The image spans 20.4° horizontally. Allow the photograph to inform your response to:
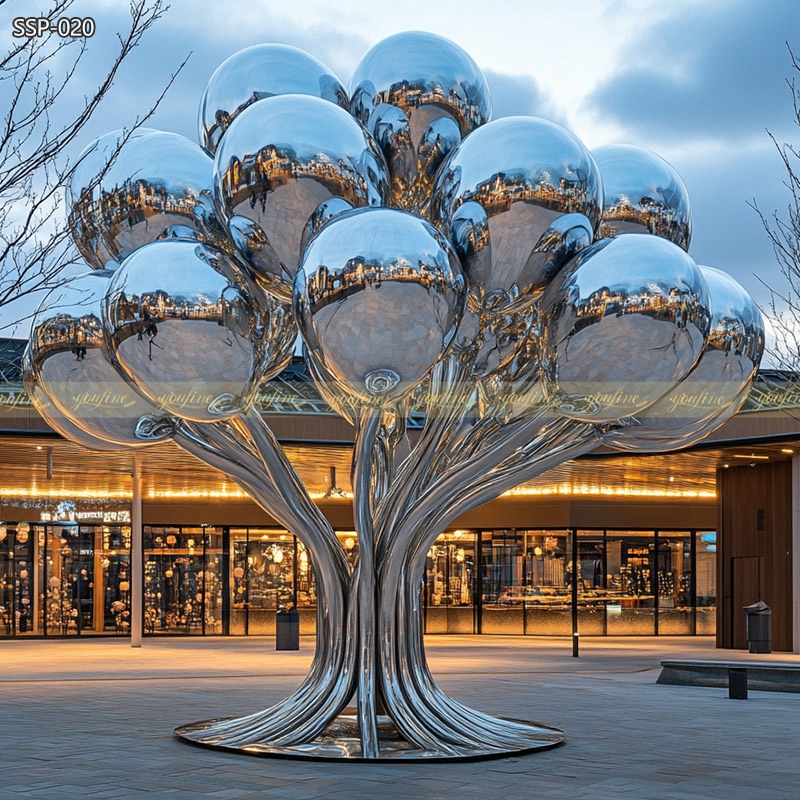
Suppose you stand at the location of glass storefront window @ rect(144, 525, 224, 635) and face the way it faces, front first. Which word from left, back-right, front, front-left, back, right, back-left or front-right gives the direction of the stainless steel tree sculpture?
front

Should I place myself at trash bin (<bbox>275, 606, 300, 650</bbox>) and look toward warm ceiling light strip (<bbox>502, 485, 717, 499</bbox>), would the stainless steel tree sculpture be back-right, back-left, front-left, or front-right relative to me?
back-right

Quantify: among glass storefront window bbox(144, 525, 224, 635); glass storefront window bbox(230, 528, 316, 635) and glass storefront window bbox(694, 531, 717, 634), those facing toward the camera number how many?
3

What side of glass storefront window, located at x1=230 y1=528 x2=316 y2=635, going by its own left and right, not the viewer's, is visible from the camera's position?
front

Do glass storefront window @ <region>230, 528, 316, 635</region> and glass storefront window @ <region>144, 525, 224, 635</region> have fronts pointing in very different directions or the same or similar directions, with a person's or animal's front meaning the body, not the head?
same or similar directions

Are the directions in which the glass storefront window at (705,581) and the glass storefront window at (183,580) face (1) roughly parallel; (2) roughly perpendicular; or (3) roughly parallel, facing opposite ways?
roughly parallel

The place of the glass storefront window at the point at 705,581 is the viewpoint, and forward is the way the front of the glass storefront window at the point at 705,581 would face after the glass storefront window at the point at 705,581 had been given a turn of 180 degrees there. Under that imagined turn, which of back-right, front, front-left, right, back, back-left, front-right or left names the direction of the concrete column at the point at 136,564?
back-left

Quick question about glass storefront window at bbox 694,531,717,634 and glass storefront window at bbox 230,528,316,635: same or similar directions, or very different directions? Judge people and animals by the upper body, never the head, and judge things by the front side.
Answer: same or similar directions

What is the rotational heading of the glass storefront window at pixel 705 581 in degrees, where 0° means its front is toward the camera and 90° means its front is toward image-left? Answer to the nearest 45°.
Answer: approximately 0°

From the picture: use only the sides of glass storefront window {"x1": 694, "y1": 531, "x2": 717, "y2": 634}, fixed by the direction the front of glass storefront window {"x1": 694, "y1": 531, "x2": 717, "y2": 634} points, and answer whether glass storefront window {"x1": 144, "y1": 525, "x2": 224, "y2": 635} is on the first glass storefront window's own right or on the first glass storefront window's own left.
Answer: on the first glass storefront window's own right

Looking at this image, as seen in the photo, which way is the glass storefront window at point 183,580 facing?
toward the camera

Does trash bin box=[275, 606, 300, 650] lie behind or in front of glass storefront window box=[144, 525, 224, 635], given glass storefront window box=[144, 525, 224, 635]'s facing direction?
in front

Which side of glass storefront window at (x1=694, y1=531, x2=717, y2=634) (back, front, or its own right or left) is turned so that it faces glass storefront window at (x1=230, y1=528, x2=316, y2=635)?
right

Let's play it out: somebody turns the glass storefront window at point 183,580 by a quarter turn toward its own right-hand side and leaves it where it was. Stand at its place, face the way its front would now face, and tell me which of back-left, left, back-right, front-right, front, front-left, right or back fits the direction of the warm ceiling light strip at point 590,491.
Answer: back
